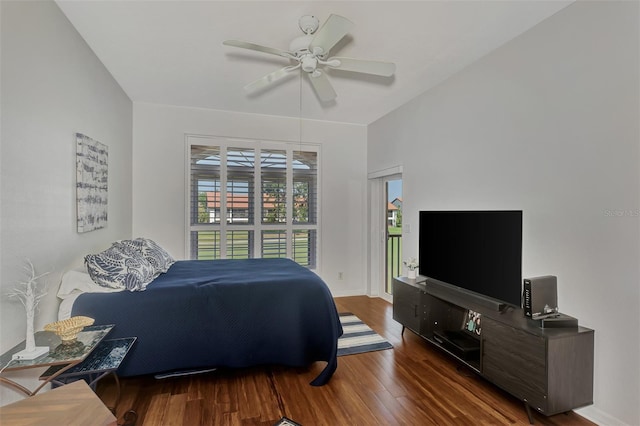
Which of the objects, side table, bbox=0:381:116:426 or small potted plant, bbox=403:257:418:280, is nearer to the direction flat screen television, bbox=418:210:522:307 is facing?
the side table

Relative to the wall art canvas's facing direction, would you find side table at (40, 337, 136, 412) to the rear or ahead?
ahead

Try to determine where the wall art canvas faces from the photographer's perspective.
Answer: facing the viewer and to the right of the viewer

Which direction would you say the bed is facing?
to the viewer's right

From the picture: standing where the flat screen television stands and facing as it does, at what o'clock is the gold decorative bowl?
The gold decorative bowl is roughly at 12 o'clock from the flat screen television.

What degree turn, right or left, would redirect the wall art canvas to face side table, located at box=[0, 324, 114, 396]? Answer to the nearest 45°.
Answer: approximately 45° to its right

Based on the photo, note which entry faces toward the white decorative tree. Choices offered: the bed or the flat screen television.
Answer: the flat screen television

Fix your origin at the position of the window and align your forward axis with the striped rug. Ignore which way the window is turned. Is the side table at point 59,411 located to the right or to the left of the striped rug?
right

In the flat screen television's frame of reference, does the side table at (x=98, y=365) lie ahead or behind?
ahead

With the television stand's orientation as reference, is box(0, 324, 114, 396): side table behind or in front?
in front

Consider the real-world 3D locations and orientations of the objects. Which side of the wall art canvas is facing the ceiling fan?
front

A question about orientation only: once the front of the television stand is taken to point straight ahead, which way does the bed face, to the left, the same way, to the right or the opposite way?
the opposite way

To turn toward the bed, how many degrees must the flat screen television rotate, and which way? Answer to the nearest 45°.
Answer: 0° — it already faces it

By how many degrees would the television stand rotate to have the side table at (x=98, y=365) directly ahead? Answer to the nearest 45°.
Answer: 0° — it already faces it

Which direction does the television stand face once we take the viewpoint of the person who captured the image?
facing the viewer and to the left of the viewer

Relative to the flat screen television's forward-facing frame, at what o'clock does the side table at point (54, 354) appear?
The side table is roughly at 12 o'clock from the flat screen television.
